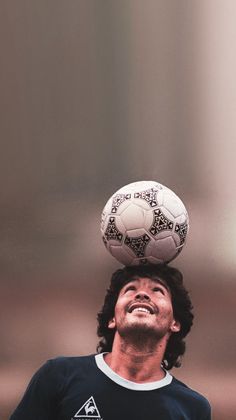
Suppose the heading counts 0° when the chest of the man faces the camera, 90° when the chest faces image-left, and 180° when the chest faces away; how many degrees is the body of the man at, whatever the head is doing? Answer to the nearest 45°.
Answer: approximately 0°
